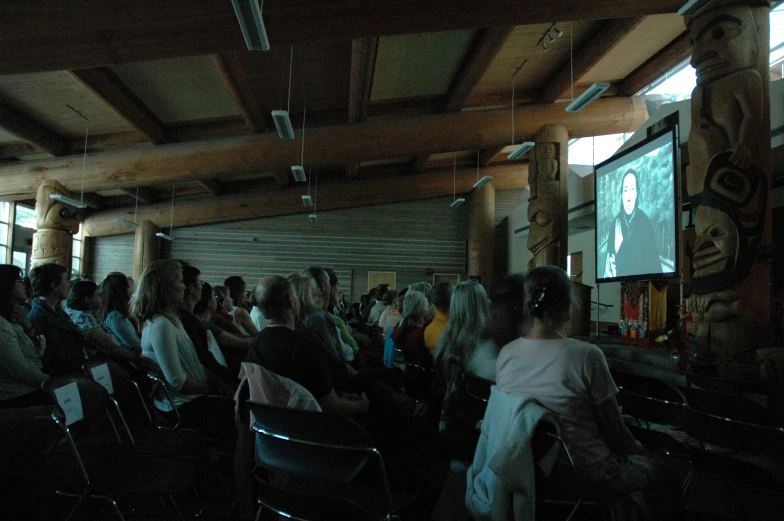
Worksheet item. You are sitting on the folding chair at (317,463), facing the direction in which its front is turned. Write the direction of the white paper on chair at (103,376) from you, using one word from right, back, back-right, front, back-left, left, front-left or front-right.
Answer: left

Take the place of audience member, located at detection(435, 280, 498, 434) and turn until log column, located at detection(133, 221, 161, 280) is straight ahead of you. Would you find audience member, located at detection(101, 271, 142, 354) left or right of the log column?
left

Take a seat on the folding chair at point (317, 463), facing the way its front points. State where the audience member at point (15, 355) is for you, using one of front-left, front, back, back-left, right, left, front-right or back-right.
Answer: left

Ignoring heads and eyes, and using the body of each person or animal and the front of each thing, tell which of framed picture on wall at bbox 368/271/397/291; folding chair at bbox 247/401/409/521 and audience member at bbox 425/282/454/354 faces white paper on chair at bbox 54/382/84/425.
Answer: the framed picture on wall

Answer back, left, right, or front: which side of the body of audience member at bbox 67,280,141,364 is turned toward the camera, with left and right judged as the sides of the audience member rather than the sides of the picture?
right

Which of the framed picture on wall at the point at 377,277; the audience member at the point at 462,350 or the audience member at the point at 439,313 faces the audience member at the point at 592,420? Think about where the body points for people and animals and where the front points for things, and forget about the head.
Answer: the framed picture on wall

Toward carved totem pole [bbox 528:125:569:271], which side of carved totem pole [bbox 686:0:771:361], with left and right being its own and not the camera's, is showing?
right

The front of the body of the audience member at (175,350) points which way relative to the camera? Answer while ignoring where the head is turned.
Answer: to the viewer's right

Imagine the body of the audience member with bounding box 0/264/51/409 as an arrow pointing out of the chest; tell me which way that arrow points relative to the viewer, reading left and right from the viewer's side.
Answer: facing to the right of the viewer

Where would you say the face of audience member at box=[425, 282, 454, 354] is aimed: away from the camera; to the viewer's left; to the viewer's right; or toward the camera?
away from the camera

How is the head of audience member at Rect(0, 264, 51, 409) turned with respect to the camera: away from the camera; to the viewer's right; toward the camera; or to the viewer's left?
to the viewer's right

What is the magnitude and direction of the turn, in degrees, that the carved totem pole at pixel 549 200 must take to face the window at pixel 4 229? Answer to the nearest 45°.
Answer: approximately 45° to its right

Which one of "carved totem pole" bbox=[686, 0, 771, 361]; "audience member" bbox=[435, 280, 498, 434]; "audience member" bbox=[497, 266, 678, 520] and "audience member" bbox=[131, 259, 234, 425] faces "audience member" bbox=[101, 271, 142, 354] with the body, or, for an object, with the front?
the carved totem pole

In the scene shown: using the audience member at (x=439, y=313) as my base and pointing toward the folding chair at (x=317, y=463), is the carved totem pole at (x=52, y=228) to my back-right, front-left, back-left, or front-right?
back-right

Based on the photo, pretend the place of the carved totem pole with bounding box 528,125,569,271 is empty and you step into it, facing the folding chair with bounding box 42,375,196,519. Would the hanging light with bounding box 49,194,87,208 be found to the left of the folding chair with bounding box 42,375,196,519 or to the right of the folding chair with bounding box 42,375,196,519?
right
